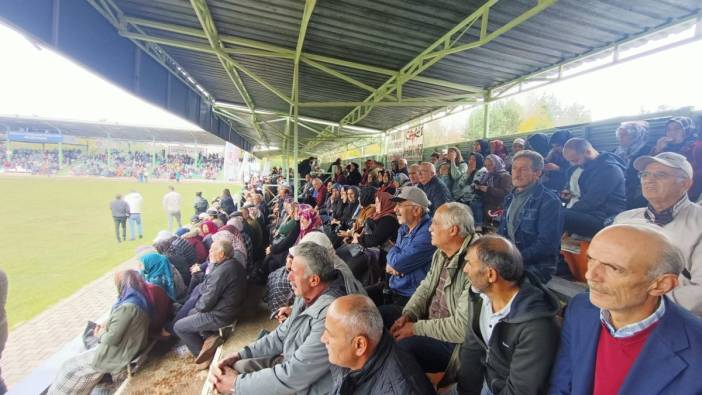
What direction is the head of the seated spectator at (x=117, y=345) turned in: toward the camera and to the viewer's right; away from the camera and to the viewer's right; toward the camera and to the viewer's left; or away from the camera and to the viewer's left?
away from the camera and to the viewer's left

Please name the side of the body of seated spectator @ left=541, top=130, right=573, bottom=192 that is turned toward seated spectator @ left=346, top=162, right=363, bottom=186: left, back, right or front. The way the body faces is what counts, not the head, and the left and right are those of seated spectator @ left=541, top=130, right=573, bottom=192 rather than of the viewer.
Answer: right

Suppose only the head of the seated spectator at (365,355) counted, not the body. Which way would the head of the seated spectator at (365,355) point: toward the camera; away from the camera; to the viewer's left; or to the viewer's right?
to the viewer's left

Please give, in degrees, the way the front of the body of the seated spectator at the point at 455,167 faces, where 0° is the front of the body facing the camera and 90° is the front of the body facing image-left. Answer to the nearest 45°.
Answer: approximately 45°

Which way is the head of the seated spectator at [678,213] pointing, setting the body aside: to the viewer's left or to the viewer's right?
to the viewer's left

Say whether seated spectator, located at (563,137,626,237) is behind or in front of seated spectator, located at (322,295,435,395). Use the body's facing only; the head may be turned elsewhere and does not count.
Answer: behind

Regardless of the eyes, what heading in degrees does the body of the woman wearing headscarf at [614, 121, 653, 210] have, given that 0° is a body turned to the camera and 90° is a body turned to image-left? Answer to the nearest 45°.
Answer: approximately 45°

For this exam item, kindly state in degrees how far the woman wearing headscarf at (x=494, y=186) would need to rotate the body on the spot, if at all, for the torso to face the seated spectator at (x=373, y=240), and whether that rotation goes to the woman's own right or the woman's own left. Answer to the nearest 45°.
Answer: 0° — they already face them

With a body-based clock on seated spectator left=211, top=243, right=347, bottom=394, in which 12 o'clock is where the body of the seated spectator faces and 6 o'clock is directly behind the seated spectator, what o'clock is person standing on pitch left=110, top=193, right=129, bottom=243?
The person standing on pitch is roughly at 2 o'clock from the seated spectator.

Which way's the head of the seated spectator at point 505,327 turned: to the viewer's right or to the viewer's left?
to the viewer's left
